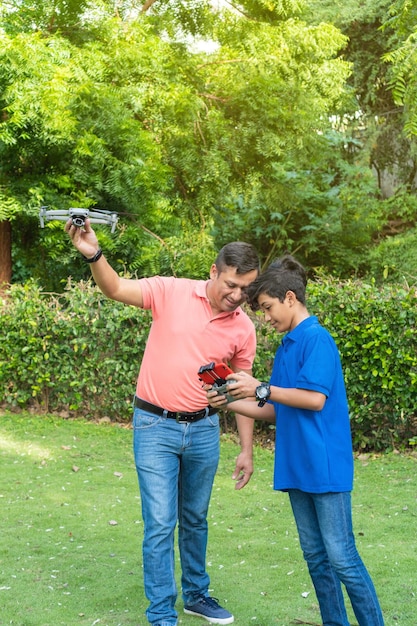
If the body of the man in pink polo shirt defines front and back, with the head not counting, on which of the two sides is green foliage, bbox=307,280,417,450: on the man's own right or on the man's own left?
on the man's own left

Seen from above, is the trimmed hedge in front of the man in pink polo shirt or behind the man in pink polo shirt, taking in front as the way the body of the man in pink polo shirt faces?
behind

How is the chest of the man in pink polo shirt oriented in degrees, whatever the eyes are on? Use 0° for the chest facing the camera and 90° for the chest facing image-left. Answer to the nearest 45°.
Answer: approximately 315°

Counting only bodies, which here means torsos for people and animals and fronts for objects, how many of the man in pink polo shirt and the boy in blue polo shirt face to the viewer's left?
1

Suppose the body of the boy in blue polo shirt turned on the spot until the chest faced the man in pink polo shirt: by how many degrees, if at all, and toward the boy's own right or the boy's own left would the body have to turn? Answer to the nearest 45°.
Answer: approximately 45° to the boy's own right

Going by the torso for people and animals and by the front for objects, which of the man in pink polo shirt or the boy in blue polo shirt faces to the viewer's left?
the boy in blue polo shirt

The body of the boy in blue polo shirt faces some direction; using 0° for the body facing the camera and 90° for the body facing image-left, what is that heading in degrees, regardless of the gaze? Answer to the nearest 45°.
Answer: approximately 90°

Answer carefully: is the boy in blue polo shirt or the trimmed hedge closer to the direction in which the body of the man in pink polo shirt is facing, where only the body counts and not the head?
the boy in blue polo shirt

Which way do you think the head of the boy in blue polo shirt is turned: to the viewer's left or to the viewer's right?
to the viewer's left

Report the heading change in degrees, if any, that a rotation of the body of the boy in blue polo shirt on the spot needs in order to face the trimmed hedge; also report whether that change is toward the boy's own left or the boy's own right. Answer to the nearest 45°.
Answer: approximately 90° to the boy's own right

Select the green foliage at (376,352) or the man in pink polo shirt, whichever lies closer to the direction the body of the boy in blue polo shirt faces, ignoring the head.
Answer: the man in pink polo shirt
